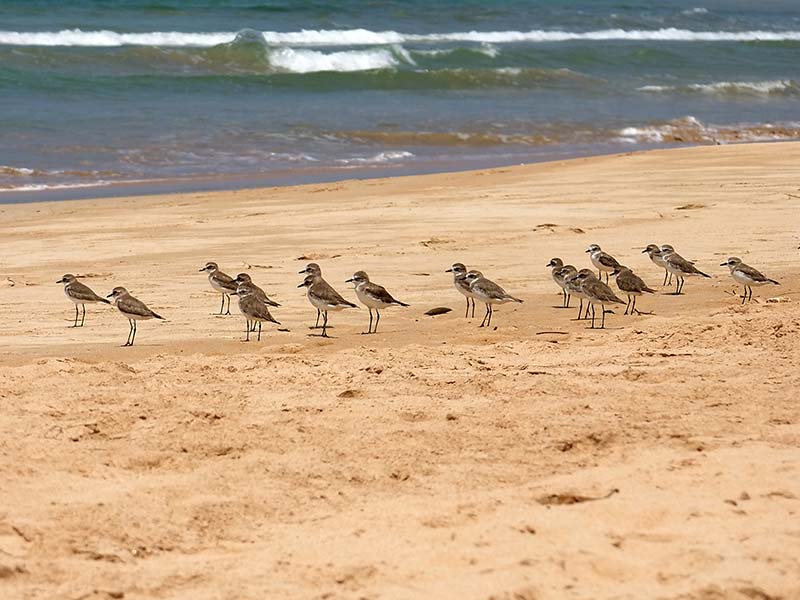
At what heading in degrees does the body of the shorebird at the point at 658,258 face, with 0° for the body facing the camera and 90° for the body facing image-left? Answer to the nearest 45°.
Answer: approximately 90°

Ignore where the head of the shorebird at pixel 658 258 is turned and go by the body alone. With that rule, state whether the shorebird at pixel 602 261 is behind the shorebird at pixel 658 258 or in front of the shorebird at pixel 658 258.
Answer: in front

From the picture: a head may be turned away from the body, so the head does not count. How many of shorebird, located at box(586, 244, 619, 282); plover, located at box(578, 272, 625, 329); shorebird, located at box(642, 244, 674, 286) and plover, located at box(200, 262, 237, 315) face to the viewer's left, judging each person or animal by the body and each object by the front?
4

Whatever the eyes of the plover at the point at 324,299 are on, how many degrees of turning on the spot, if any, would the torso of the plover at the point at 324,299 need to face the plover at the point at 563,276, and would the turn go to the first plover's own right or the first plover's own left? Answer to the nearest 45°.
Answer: approximately 180°

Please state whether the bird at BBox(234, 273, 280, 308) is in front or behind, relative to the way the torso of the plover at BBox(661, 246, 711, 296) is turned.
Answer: in front

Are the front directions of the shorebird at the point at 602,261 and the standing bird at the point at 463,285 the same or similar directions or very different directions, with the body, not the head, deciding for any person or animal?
same or similar directions

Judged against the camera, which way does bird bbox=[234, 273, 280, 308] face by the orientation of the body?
to the viewer's left

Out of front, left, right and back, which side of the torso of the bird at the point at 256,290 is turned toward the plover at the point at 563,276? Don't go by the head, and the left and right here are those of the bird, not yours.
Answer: back

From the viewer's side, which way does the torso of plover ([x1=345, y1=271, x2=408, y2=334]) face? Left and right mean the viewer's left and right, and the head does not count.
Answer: facing to the left of the viewer

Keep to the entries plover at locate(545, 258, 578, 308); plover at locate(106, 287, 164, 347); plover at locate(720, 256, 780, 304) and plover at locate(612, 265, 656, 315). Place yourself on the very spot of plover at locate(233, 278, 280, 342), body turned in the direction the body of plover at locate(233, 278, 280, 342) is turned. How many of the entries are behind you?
3

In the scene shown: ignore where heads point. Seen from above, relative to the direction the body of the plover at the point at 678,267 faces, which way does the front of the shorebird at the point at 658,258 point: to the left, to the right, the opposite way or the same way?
the same way

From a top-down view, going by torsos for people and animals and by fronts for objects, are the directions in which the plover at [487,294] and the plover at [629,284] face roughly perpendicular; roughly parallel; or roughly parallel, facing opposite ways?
roughly parallel

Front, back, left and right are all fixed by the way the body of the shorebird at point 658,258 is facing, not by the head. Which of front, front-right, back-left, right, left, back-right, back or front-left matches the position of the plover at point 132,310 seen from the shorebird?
front-left

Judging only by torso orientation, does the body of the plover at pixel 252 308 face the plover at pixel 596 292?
no

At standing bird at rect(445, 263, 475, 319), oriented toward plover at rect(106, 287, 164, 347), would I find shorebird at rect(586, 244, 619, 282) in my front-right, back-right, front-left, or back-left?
back-right

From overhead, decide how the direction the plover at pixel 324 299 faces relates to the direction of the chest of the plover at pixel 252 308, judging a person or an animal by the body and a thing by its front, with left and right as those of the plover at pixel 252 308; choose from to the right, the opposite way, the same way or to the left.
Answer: the same way

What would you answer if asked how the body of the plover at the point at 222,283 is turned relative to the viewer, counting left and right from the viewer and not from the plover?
facing to the left of the viewer

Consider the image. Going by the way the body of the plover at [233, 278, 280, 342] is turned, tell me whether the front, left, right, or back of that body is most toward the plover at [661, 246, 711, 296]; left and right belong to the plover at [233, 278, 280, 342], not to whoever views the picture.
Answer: back

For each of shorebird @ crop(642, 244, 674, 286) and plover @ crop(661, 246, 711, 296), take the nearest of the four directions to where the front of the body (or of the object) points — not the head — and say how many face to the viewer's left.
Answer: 2

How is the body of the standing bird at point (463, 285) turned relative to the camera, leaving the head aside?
to the viewer's left

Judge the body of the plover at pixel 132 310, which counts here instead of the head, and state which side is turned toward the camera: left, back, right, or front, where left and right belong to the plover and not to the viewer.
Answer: left

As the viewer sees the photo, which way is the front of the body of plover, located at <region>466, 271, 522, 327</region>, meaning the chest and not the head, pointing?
to the viewer's left

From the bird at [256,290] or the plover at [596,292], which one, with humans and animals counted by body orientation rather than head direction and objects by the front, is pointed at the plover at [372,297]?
the plover at [596,292]

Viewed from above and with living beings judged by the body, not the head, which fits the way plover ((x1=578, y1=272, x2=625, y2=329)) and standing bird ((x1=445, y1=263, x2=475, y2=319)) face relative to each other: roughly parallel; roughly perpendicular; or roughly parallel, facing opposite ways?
roughly parallel
